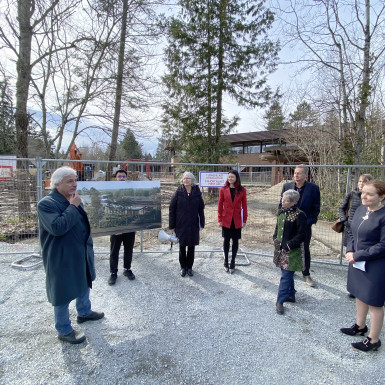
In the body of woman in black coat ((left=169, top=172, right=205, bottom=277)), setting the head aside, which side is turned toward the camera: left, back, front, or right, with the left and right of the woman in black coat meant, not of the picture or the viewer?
front

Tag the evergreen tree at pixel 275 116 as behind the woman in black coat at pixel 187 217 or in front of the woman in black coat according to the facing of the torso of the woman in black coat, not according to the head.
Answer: behind

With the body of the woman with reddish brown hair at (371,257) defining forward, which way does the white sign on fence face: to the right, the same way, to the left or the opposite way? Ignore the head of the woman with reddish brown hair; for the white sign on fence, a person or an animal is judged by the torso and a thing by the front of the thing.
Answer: to the left

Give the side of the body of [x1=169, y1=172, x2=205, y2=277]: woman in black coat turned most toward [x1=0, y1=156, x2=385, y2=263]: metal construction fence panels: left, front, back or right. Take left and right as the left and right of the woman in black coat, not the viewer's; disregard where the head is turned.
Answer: back

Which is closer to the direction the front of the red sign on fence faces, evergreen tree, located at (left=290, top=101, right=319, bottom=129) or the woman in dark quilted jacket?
the woman in dark quilted jacket

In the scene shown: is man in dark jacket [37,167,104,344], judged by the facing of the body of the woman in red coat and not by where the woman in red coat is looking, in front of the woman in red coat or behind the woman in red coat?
in front

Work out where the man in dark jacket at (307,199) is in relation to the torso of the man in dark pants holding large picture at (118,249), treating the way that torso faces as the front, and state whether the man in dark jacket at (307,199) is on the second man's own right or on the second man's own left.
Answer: on the second man's own left

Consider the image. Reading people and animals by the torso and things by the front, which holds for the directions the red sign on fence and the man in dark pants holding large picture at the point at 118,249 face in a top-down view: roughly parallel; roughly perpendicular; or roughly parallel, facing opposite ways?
roughly parallel

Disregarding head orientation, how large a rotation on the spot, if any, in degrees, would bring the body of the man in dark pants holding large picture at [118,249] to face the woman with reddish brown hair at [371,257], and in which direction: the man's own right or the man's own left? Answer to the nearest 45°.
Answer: approximately 45° to the man's own left

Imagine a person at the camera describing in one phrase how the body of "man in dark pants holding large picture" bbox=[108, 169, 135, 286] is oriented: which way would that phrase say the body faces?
toward the camera

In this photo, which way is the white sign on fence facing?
toward the camera

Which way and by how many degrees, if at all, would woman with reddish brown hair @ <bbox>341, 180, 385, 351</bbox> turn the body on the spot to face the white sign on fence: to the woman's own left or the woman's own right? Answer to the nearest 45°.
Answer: approximately 90° to the woman's own right

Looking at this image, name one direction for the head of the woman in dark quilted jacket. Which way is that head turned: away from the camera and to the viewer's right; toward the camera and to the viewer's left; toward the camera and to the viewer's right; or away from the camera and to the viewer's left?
toward the camera and to the viewer's left
